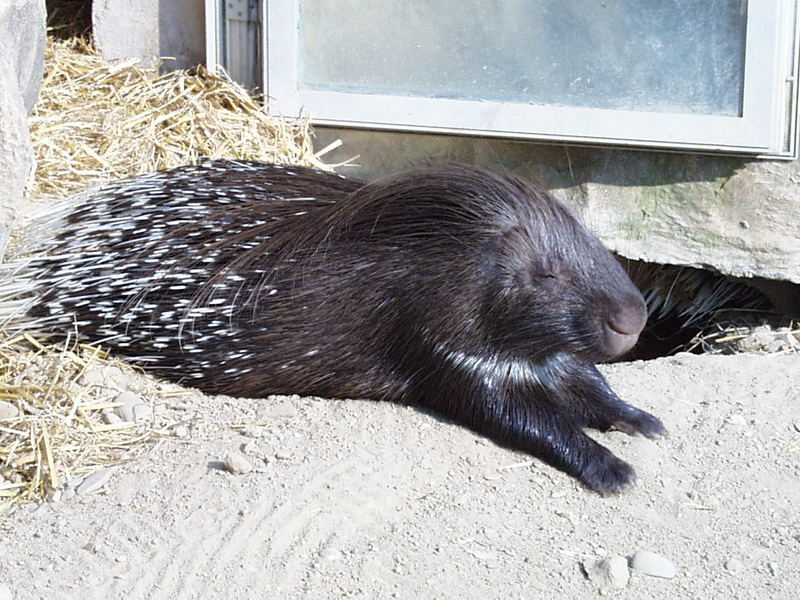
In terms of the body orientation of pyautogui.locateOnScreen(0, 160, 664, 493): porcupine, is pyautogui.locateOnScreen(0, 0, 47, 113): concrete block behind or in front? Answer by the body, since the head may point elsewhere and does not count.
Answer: behind

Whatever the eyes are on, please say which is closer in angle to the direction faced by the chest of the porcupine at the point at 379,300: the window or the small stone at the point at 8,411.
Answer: the window

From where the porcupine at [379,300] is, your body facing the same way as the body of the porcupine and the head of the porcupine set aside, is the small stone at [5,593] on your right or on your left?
on your right

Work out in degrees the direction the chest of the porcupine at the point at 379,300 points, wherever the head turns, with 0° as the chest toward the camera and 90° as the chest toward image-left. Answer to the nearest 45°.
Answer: approximately 270°

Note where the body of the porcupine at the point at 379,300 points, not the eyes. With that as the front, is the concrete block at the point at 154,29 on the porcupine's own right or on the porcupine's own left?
on the porcupine's own left
